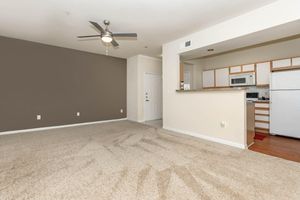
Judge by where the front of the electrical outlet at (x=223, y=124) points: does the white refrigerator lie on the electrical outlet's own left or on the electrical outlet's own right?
on the electrical outlet's own left

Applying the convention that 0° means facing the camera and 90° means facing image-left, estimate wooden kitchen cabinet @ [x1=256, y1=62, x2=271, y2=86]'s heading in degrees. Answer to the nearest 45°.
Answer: approximately 0°

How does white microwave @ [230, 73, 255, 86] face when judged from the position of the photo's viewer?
facing the viewer

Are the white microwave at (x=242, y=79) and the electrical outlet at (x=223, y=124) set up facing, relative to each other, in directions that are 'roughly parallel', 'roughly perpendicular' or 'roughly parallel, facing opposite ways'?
roughly parallel

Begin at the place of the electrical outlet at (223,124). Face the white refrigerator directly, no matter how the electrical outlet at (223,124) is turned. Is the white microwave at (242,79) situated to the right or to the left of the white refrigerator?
left

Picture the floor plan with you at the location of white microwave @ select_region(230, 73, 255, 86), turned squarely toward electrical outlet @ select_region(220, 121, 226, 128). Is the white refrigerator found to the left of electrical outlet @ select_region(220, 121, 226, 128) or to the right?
left

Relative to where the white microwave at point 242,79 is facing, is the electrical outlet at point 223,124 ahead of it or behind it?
ahead

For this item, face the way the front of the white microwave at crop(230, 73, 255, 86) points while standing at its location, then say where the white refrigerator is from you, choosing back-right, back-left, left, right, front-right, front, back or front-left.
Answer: front-left

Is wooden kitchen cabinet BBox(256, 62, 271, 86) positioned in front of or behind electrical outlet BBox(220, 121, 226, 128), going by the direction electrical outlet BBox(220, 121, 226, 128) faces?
behind

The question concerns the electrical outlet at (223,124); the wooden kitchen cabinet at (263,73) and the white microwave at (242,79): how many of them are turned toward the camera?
3

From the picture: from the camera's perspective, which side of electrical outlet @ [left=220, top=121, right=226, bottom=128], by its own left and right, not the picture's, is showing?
front

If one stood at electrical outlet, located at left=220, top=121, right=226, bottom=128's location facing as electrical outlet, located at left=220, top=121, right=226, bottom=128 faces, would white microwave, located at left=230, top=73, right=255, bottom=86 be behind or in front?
behind

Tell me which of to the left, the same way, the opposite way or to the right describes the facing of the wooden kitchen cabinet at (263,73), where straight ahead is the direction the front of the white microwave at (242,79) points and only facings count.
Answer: the same way

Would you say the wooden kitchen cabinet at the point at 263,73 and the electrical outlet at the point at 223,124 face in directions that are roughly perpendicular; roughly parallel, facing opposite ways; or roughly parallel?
roughly parallel

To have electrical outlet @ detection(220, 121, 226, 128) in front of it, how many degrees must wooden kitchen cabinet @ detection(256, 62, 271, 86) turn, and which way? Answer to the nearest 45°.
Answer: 0° — it already faces it
